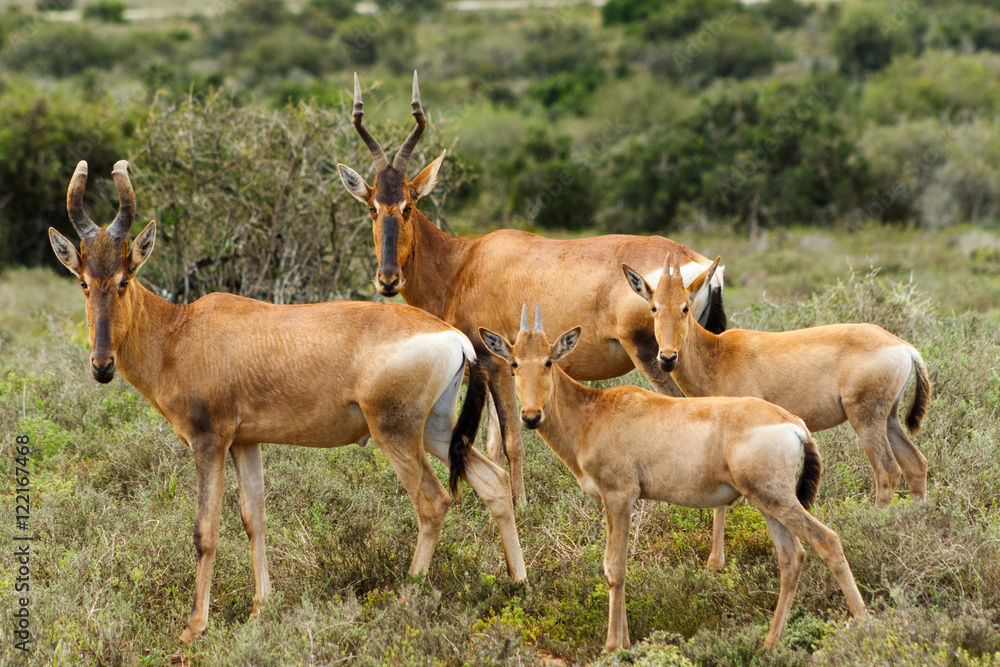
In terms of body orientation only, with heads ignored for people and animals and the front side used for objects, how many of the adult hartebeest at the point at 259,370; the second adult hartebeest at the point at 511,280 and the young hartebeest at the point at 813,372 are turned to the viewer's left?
3

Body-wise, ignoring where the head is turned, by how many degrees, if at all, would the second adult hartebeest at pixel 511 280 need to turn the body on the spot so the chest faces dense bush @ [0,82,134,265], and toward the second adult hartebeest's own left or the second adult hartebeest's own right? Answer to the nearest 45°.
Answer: approximately 45° to the second adult hartebeest's own right

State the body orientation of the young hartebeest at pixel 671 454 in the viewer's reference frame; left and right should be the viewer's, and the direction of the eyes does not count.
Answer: facing to the left of the viewer

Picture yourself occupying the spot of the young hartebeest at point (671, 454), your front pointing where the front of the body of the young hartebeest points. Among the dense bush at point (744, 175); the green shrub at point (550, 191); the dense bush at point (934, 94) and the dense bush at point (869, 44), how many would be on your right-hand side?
4

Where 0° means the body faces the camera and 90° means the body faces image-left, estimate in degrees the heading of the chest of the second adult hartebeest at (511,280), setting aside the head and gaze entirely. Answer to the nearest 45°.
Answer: approximately 90°

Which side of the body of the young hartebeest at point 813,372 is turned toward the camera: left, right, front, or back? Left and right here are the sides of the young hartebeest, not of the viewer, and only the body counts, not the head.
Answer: left

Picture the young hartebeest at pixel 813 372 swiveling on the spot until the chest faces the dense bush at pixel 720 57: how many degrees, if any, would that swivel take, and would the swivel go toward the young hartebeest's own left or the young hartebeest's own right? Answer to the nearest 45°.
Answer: approximately 90° to the young hartebeest's own right

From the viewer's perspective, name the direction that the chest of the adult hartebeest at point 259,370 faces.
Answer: to the viewer's left

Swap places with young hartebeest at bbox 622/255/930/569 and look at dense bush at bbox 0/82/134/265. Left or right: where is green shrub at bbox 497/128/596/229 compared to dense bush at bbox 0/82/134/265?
right

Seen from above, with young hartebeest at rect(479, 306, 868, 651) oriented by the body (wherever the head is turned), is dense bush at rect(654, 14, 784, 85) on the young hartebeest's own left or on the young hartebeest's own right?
on the young hartebeest's own right

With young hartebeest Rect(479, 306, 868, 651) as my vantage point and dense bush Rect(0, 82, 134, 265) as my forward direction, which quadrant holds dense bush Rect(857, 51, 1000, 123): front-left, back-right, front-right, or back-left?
front-right

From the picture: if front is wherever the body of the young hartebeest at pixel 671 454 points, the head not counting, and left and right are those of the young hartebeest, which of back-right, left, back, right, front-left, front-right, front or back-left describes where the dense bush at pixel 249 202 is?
front-right

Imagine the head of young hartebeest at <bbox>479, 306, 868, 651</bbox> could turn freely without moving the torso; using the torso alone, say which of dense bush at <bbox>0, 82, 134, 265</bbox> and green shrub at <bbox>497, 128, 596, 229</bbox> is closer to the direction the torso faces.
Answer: the dense bush

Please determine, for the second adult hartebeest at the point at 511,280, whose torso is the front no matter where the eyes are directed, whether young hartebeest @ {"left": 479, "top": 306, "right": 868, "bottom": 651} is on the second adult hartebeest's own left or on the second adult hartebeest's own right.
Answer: on the second adult hartebeest's own left

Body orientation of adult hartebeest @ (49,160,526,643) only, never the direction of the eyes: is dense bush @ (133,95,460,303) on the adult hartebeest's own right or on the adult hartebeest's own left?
on the adult hartebeest's own right
